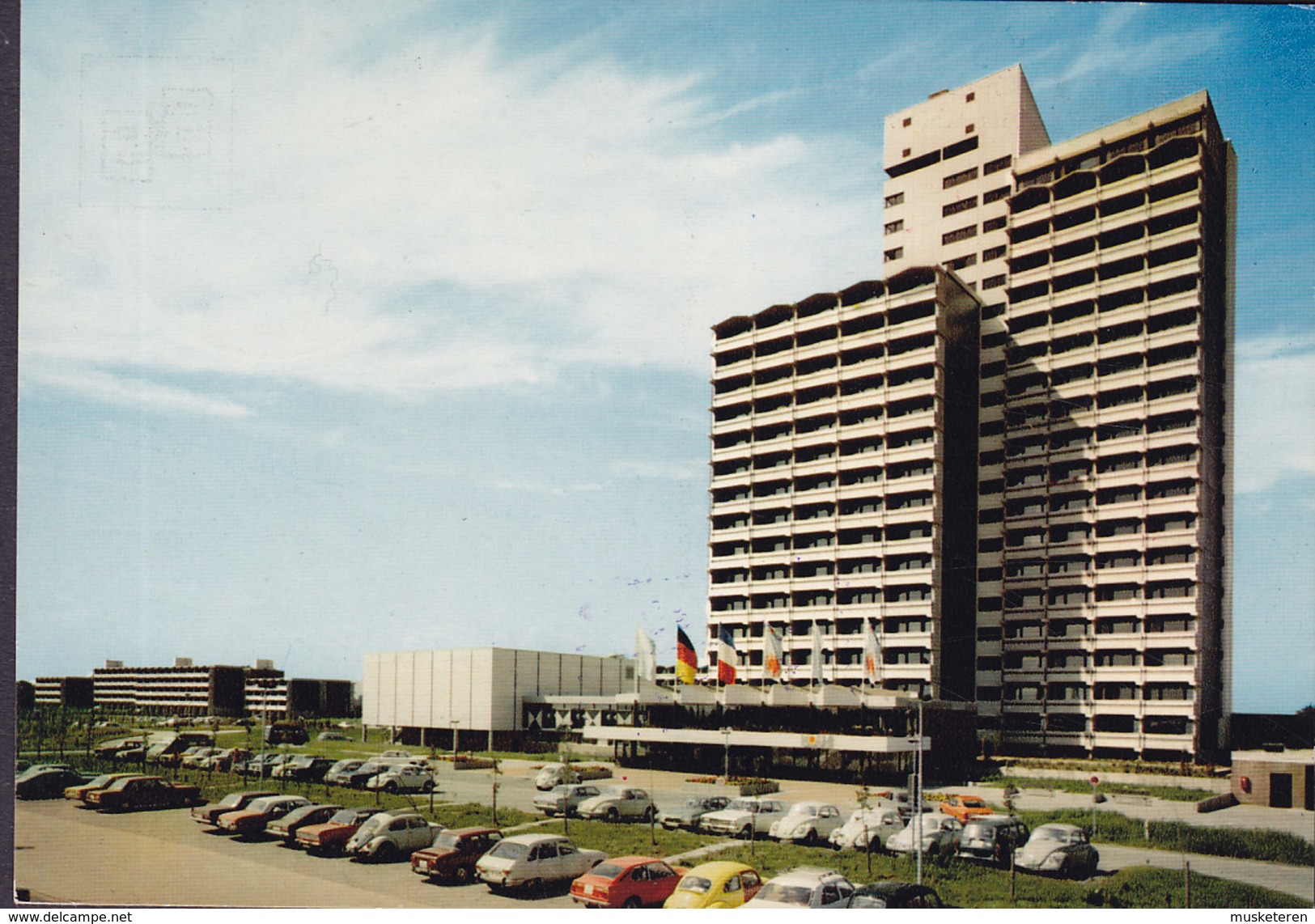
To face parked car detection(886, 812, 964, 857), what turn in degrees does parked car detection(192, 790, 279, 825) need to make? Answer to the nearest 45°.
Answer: approximately 90° to its left

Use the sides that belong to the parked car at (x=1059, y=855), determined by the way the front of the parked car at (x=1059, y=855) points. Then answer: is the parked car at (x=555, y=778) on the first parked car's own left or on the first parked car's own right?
on the first parked car's own right

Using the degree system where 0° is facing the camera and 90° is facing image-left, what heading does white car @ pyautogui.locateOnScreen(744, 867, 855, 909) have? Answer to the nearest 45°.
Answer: approximately 45°

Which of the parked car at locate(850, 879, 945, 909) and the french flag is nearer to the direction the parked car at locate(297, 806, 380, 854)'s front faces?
the parked car

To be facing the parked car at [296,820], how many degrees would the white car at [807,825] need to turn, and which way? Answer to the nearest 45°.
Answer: approximately 45° to its right

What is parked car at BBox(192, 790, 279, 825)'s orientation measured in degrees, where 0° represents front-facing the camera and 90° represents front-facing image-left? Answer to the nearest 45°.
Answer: approximately 45°
